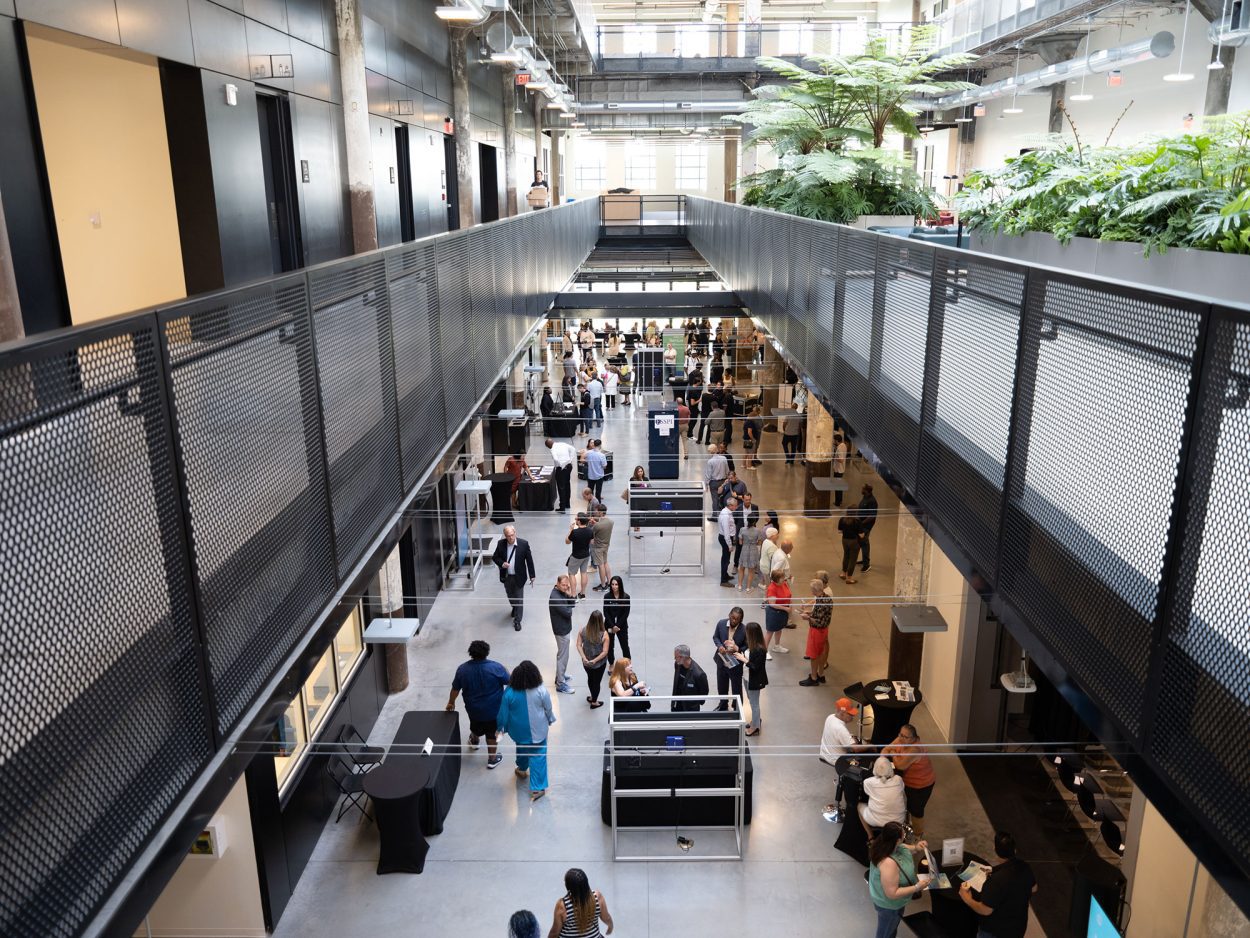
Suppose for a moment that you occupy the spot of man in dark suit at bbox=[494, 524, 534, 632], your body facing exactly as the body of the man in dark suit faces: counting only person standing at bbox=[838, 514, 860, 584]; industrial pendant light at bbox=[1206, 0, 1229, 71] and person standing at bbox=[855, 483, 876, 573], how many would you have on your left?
3

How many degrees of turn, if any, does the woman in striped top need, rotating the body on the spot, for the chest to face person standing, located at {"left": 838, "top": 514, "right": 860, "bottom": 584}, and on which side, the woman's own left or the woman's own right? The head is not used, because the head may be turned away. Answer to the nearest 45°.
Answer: approximately 45° to the woman's own right

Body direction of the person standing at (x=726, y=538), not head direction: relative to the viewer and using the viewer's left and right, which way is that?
facing to the right of the viewer

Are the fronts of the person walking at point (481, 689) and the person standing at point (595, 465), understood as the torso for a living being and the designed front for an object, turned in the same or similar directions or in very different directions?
same or similar directions

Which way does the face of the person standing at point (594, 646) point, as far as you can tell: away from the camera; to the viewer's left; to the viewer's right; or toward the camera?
away from the camera

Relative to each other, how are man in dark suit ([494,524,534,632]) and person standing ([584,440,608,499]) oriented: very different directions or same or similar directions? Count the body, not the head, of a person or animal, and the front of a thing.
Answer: very different directions

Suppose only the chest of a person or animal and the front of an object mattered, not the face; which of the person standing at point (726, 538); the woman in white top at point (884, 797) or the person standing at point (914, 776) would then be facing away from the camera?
the woman in white top

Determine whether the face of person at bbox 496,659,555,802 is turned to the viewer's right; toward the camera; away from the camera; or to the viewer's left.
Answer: away from the camera

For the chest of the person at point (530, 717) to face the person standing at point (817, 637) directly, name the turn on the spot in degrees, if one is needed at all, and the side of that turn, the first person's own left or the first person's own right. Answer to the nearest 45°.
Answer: approximately 45° to the first person's own right

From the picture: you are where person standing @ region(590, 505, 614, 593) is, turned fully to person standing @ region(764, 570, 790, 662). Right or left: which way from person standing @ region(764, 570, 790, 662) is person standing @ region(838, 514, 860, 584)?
left

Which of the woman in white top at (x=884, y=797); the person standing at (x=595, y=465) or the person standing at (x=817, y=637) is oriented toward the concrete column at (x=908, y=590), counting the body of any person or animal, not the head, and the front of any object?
the woman in white top

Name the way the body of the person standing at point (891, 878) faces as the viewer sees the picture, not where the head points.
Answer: to the viewer's right

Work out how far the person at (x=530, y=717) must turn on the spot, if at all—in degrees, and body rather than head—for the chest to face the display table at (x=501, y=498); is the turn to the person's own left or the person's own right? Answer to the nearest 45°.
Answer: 0° — they already face it

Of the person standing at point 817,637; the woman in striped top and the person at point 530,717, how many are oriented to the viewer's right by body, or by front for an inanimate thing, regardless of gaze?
0

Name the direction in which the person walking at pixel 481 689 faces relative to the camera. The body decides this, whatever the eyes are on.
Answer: away from the camera

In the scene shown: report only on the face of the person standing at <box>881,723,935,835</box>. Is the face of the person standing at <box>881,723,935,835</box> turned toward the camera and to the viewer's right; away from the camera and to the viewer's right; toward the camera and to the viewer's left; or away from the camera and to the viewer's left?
toward the camera and to the viewer's left

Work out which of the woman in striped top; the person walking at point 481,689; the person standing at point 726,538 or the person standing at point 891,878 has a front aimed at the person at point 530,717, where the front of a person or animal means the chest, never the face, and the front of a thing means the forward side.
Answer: the woman in striped top

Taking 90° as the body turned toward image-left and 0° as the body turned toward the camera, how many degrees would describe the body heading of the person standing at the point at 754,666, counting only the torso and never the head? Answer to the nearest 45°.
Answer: approximately 90°

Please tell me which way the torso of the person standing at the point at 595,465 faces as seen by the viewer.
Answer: away from the camera

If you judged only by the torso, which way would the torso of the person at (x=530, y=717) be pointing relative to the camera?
away from the camera

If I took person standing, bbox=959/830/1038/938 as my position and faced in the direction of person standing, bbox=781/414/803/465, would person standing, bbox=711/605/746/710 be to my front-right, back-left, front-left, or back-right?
front-left

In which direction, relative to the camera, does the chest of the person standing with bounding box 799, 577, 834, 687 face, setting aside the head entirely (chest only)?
to the viewer's left

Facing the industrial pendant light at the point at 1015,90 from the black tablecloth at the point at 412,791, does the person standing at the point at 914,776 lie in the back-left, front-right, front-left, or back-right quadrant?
front-right
